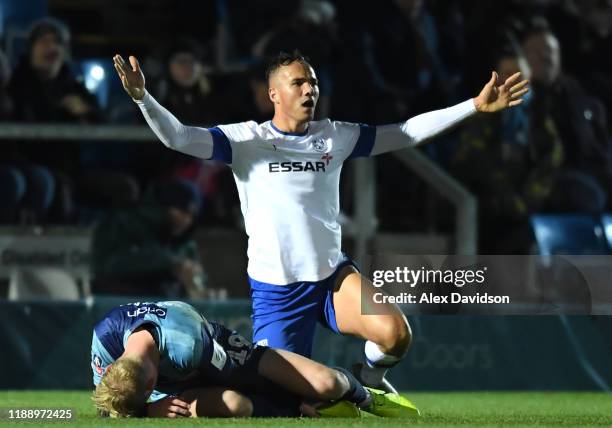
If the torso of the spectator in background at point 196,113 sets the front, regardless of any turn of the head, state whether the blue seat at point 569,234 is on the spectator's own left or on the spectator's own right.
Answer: on the spectator's own left

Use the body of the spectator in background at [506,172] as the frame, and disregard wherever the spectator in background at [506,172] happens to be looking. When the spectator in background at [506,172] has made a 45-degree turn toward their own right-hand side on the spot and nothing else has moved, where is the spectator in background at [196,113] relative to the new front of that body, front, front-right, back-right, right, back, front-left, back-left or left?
front-right

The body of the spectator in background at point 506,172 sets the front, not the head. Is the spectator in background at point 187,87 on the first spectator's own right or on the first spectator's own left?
on the first spectator's own right

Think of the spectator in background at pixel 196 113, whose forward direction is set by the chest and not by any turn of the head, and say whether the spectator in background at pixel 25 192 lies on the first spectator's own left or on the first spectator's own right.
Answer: on the first spectator's own right

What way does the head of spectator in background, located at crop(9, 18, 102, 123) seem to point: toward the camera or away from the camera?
toward the camera

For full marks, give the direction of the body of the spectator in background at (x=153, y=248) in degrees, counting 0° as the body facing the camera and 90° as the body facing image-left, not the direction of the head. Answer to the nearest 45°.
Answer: approximately 315°

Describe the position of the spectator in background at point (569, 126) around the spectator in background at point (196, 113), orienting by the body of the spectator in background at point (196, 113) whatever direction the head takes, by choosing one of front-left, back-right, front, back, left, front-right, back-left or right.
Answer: left

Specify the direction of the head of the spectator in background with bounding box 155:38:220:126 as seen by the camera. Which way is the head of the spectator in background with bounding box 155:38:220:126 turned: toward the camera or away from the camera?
toward the camera

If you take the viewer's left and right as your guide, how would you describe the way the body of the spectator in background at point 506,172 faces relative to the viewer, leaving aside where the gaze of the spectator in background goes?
facing the viewer

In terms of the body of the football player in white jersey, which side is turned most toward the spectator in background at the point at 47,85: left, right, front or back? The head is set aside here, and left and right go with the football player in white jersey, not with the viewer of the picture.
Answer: back

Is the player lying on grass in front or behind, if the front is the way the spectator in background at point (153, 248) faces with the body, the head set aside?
in front
